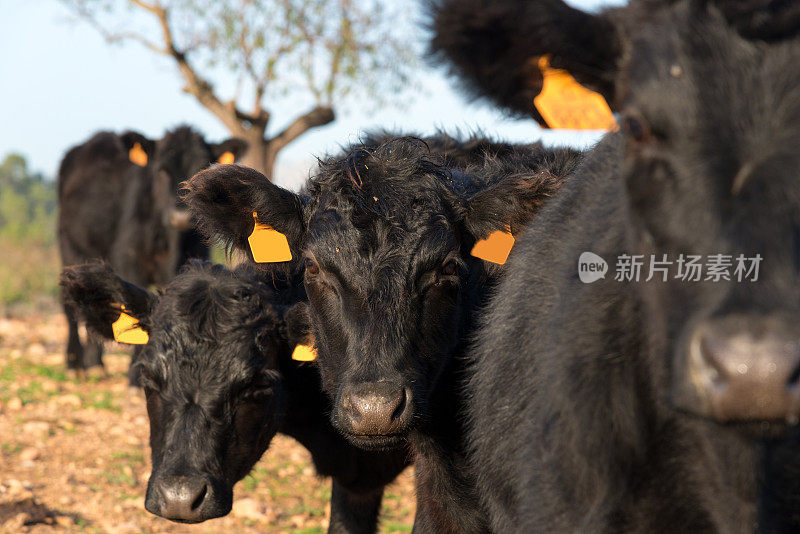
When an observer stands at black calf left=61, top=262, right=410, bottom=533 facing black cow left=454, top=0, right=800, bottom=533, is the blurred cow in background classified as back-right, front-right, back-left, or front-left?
back-left

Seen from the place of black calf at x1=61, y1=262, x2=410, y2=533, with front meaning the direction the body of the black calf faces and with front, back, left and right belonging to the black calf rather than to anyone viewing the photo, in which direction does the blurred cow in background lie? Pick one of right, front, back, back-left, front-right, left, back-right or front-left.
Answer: back-right

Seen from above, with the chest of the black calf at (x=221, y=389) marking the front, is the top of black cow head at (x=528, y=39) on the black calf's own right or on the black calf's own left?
on the black calf's own left

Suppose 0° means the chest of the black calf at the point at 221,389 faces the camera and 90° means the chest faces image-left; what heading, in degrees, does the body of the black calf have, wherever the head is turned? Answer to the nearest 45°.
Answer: approximately 45°

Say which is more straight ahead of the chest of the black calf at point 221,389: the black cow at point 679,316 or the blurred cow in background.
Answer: the black cow

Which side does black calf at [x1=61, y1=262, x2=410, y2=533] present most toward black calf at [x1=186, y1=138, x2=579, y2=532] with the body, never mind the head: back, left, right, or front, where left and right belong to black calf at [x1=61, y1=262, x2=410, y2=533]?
left

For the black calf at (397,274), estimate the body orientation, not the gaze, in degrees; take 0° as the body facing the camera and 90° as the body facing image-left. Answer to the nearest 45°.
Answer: approximately 0°

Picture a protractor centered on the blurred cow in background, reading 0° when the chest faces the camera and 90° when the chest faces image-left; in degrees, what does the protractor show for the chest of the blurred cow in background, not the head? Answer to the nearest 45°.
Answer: approximately 315°

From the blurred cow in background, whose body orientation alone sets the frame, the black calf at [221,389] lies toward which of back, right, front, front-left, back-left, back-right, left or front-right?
front-right
